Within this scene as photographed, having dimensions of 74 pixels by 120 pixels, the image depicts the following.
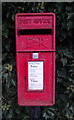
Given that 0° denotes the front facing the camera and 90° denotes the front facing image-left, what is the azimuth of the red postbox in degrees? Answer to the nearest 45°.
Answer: approximately 0°
